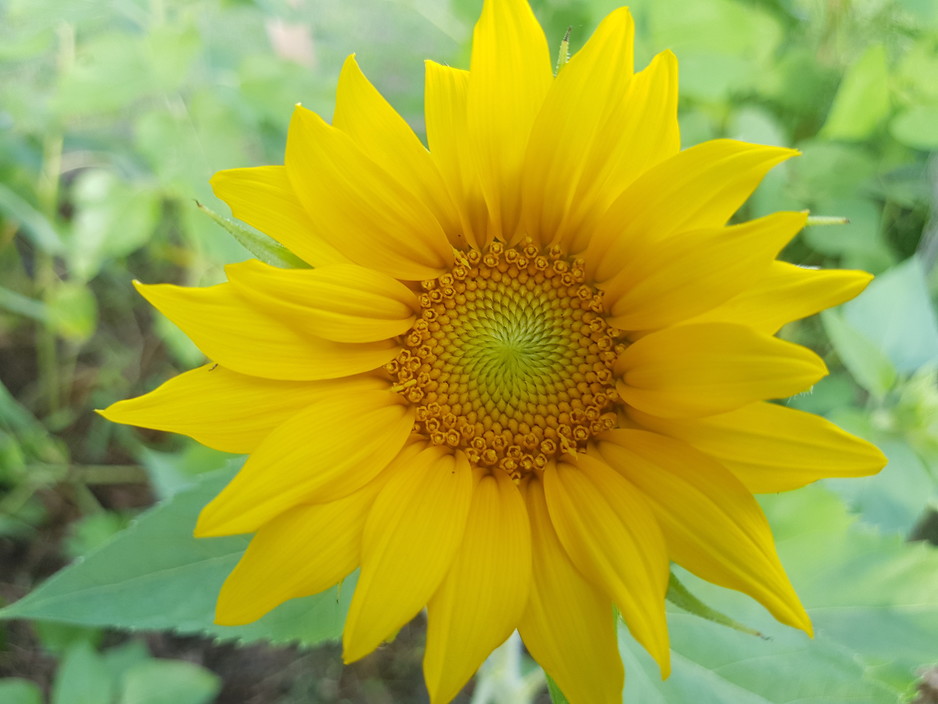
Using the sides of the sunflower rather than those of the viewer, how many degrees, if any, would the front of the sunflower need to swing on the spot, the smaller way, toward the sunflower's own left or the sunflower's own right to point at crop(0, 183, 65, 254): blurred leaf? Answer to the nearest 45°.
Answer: approximately 135° to the sunflower's own right

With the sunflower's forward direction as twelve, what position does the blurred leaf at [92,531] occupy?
The blurred leaf is roughly at 4 o'clock from the sunflower.

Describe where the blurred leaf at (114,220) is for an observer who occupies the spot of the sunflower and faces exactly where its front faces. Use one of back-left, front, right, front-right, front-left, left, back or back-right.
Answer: back-right

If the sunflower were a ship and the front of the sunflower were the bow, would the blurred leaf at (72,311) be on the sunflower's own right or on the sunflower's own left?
on the sunflower's own right

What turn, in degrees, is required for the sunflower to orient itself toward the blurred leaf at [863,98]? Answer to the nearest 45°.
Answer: approximately 135° to its left

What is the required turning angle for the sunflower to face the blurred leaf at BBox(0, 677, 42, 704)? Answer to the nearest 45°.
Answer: approximately 90° to its right

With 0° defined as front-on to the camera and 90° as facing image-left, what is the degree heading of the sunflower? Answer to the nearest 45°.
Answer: approximately 0°

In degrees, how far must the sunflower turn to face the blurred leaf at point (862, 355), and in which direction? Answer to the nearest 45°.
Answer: approximately 135° to its left
